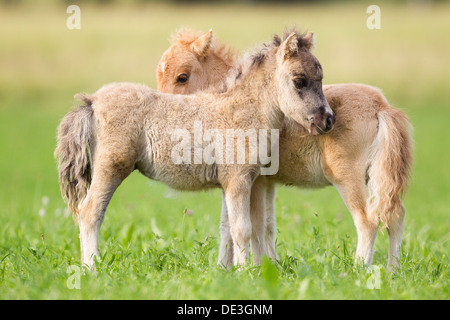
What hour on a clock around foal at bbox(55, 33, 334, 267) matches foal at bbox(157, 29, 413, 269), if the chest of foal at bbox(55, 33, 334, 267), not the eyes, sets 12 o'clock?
foal at bbox(157, 29, 413, 269) is roughly at 12 o'clock from foal at bbox(55, 33, 334, 267).

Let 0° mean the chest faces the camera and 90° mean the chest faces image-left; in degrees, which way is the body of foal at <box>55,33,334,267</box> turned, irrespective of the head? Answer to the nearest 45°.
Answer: approximately 270°
